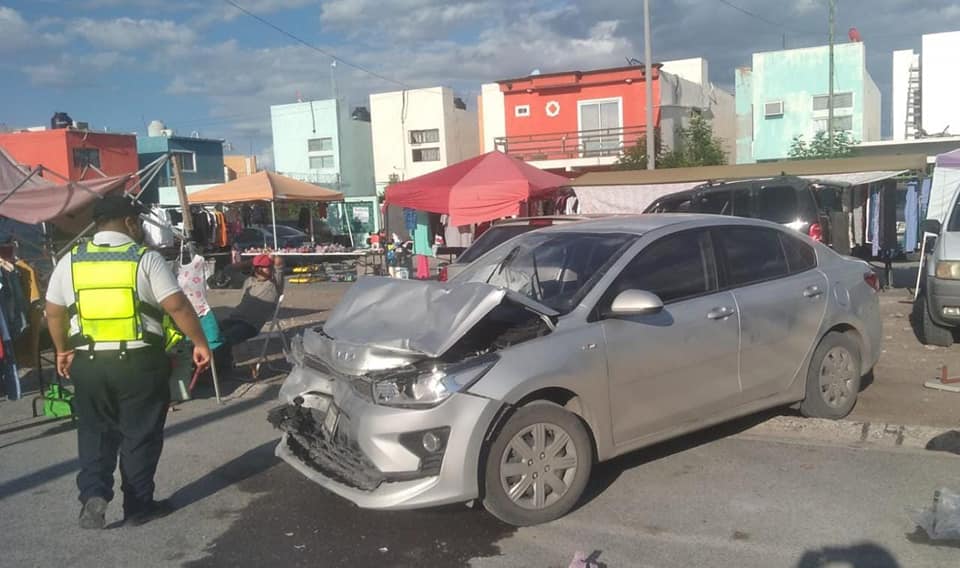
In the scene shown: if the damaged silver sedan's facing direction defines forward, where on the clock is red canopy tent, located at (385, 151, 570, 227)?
The red canopy tent is roughly at 4 o'clock from the damaged silver sedan.

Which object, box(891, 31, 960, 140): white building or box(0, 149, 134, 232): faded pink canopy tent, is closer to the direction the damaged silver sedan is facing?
the faded pink canopy tent

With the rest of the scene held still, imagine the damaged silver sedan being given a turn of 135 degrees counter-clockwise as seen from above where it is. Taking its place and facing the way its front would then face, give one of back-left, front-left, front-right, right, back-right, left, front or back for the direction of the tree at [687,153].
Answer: left

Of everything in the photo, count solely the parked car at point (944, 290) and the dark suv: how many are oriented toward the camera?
1

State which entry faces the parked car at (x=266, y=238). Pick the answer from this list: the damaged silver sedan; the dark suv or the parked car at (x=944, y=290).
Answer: the dark suv

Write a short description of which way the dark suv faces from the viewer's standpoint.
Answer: facing away from the viewer and to the left of the viewer

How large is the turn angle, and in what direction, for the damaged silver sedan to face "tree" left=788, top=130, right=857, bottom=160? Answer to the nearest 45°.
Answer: approximately 135° to its right

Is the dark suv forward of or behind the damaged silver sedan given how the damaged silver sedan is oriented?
behind

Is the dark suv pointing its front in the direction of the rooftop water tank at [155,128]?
yes

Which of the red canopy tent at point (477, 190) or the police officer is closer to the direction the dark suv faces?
the red canopy tent

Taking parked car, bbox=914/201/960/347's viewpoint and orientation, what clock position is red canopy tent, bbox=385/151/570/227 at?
The red canopy tent is roughly at 4 o'clock from the parked car.

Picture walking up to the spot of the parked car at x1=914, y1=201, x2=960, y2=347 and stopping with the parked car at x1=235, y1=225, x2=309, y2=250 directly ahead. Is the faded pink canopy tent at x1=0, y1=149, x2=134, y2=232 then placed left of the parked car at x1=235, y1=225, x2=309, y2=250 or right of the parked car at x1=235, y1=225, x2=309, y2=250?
left

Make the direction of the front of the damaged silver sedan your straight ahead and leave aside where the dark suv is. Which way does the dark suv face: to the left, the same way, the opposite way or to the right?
to the right
